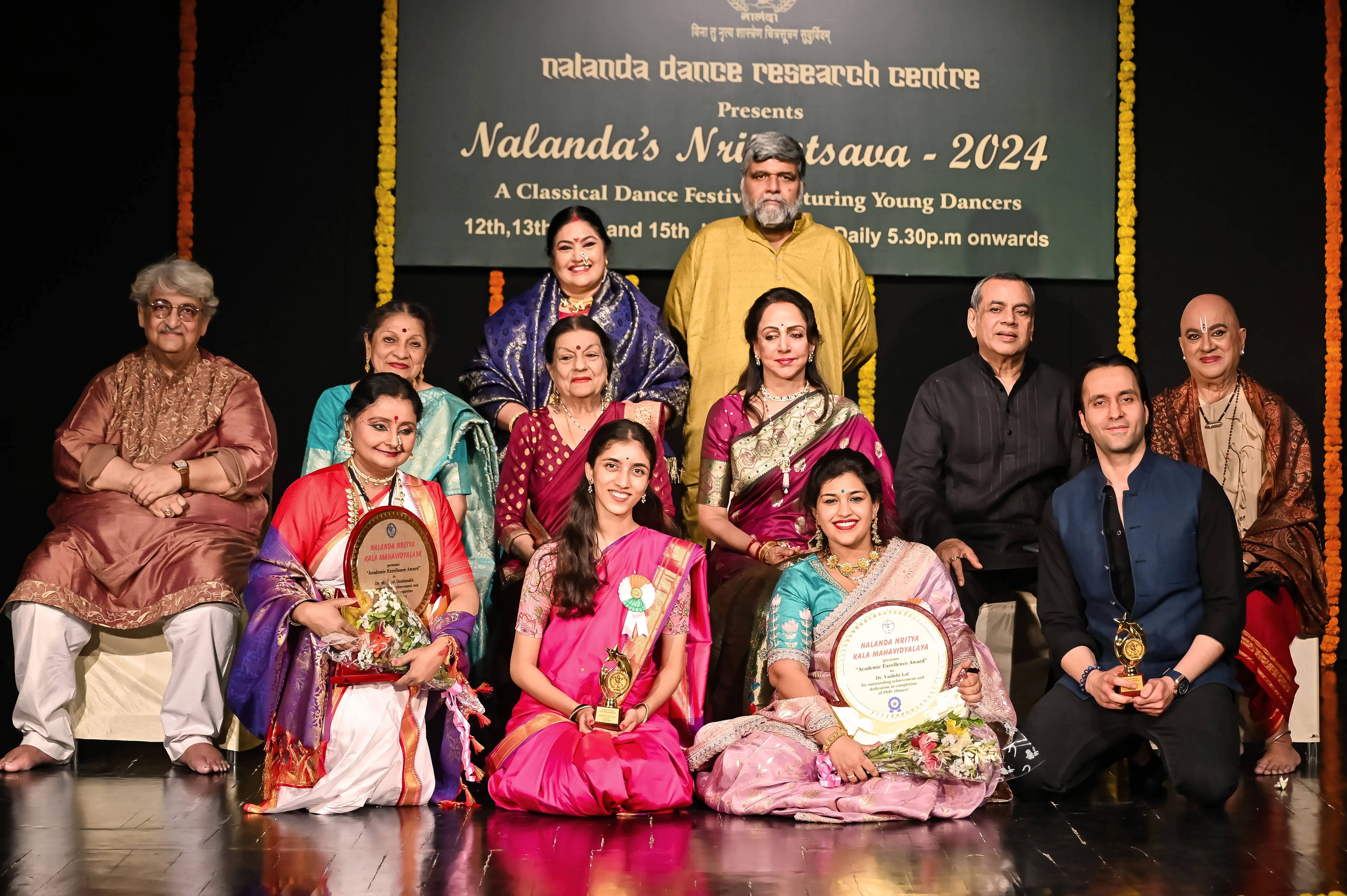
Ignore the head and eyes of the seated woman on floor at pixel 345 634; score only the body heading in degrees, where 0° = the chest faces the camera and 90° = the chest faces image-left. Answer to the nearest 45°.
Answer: approximately 315°

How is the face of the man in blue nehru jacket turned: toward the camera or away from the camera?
toward the camera

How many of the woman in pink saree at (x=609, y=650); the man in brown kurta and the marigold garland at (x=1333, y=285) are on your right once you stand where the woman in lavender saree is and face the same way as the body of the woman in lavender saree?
2

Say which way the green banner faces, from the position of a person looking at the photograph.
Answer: facing the viewer

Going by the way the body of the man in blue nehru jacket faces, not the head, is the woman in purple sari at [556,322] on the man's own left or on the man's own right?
on the man's own right

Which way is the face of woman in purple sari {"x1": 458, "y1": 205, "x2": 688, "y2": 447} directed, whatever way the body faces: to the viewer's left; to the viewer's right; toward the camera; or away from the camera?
toward the camera

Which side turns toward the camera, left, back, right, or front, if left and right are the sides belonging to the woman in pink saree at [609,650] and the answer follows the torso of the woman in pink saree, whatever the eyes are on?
front

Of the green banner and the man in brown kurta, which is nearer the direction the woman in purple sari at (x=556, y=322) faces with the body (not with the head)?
the man in brown kurta

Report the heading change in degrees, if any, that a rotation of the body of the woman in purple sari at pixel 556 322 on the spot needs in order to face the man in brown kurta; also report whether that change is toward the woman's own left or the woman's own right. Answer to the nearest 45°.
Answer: approximately 90° to the woman's own right

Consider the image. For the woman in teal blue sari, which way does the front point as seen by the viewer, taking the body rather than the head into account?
toward the camera

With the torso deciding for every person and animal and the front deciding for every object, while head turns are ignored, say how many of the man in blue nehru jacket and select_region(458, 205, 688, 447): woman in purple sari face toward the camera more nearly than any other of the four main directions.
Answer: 2

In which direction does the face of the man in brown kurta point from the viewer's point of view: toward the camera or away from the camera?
toward the camera

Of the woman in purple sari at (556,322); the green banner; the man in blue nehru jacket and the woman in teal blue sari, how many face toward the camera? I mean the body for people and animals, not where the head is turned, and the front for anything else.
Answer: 4

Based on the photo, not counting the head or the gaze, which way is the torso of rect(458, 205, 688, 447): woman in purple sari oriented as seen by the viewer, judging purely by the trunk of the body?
toward the camera
